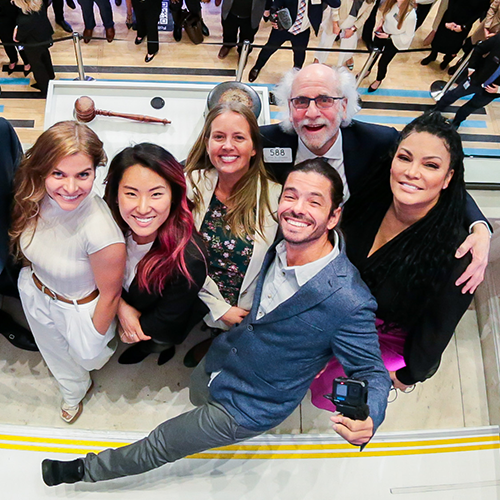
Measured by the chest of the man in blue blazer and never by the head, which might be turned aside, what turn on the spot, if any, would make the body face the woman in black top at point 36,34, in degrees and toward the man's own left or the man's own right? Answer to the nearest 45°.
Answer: approximately 90° to the man's own right

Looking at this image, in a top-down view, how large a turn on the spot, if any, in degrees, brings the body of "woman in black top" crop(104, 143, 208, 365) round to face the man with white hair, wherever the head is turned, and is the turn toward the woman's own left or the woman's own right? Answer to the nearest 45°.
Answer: approximately 180°

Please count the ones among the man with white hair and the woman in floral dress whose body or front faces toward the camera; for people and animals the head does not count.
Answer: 2

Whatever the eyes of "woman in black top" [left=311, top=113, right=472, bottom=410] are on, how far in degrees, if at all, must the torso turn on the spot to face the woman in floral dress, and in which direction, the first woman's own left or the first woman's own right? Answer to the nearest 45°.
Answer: approximately 45° to the first woman's own right

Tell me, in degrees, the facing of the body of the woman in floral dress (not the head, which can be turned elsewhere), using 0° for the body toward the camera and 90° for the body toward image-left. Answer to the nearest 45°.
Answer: approximately 0°

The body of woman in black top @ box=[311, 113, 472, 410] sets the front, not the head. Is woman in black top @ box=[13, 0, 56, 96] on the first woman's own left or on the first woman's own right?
on the first woman's own right

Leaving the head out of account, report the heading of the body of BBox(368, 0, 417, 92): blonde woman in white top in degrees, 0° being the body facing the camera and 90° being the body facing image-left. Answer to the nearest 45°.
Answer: approximately 45°
